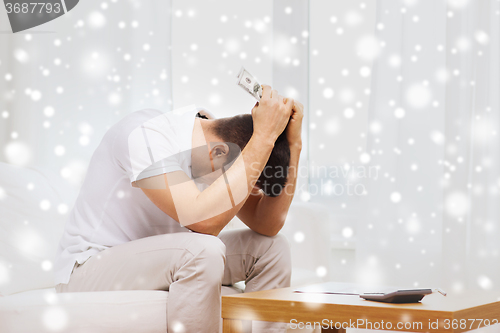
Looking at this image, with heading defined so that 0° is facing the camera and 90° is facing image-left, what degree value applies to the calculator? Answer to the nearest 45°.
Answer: approximately 90°

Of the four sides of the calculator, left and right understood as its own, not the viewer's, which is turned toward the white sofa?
front
